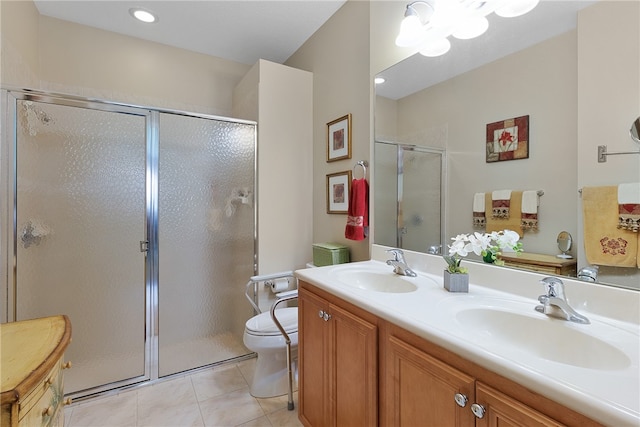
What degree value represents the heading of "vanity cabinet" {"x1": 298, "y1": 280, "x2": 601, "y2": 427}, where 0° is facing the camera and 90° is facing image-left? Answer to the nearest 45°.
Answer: approximately 45°

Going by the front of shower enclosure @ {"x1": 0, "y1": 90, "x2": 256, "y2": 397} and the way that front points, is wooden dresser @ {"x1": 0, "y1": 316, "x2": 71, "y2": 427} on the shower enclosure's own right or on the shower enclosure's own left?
on the shower enclosure's own right
